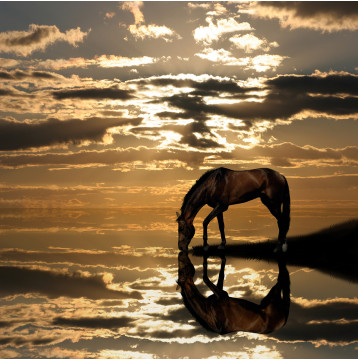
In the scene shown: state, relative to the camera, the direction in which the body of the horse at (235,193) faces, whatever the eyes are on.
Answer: to the viewer's left
